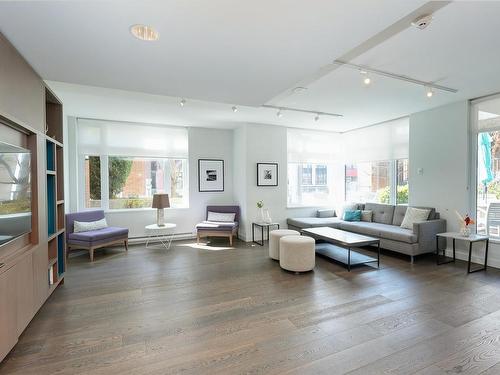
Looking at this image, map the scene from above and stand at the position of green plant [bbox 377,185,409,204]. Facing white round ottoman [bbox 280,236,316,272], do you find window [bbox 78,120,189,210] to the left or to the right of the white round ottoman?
right

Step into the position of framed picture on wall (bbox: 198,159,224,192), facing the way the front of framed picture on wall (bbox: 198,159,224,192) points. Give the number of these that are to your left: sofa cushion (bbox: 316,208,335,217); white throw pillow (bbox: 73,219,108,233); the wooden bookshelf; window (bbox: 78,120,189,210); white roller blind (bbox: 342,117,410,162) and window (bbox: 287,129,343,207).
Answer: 3

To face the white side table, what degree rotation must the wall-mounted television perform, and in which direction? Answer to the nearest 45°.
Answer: approximately 90° to its left

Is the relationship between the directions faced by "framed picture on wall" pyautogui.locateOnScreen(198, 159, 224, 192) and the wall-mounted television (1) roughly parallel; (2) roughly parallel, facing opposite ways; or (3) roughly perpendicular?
roughly perpendicular
